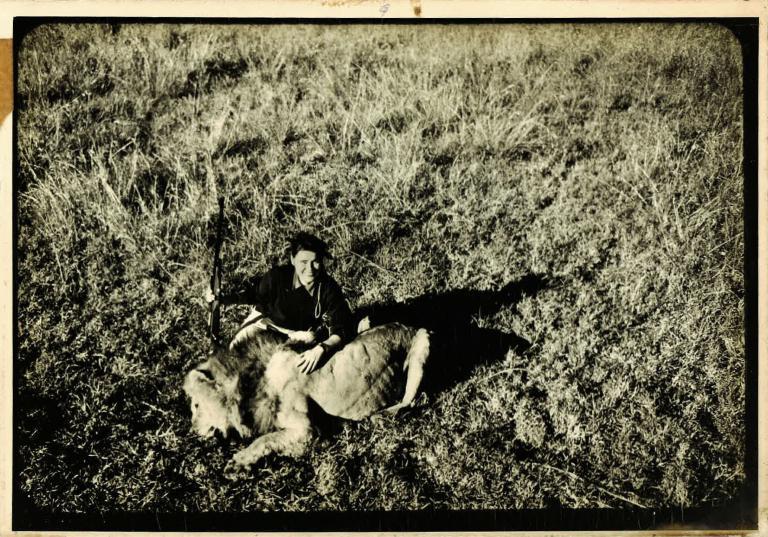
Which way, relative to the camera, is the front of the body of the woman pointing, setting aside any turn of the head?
toward the camera
